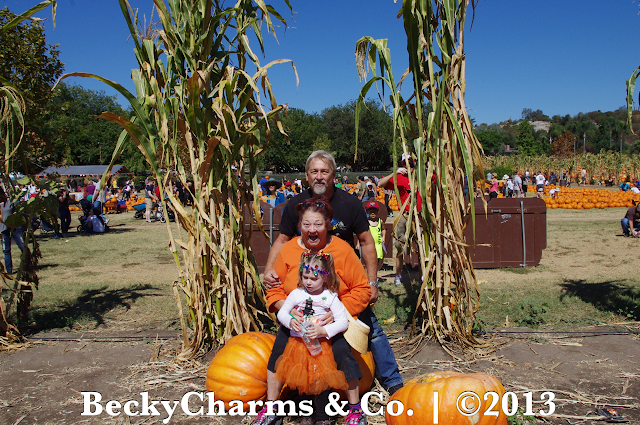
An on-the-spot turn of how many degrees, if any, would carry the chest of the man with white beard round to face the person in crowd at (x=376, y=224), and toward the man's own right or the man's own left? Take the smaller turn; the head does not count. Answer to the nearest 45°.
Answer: approximately 180°

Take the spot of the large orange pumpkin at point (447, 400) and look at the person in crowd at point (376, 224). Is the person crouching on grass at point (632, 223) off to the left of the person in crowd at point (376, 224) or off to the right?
right

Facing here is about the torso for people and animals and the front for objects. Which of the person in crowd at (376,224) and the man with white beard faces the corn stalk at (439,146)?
the person in crowd

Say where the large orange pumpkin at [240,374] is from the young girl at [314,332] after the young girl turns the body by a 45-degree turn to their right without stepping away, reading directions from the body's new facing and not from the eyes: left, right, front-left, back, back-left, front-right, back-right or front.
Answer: right

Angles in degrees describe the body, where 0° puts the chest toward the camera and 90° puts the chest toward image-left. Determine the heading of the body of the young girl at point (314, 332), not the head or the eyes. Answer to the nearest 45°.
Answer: approximately 0°

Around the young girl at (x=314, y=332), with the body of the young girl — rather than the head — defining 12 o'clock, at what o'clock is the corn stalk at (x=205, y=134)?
The corn stalk is roughly at 5 o'clock from the young girl.

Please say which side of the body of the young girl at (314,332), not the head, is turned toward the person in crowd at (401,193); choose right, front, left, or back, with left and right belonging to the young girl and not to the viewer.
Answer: back
